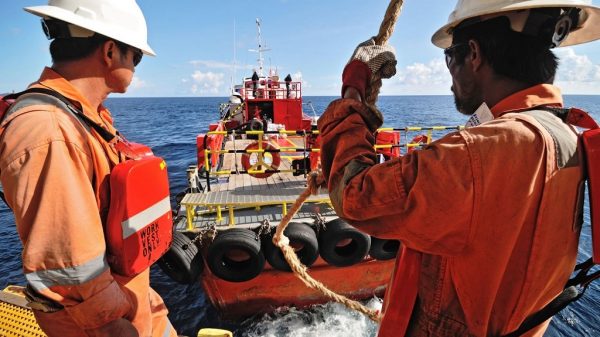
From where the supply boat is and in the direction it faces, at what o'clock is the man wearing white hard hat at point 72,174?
The man wearing white hard hat is roughly at 6 o'clock from the supply boat.

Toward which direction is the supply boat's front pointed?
away from the camera

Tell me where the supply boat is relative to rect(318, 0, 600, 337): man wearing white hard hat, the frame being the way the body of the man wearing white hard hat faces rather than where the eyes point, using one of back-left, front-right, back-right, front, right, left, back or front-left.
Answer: front

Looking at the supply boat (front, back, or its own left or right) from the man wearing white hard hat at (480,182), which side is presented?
back

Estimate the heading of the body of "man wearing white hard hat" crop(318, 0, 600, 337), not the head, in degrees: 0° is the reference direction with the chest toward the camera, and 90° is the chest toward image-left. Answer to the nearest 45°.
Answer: approximately 135°

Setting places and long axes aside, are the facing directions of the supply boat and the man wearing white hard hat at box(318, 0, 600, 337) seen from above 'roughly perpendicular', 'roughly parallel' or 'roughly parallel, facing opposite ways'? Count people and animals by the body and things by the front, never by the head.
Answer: roughly parallel

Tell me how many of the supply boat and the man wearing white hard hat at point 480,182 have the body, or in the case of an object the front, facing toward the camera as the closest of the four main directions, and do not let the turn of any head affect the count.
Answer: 0

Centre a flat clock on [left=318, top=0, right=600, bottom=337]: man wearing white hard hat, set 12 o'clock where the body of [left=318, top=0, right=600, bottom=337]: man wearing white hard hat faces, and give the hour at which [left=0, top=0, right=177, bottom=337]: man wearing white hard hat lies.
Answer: [left=0, top=0, right=177, bottom=337]: man wearing white hard hat is roughly at 10 o'clock from [left=318, top=0, right=600, bottom=337]: man wearing white hard hat.

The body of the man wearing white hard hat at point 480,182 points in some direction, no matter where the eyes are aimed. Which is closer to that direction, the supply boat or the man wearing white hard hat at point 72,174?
the supply boat
